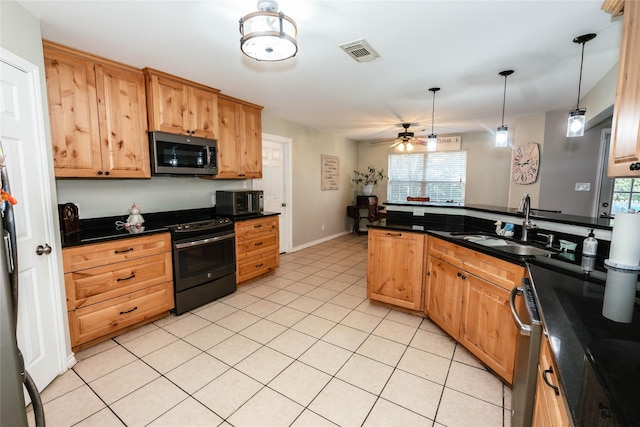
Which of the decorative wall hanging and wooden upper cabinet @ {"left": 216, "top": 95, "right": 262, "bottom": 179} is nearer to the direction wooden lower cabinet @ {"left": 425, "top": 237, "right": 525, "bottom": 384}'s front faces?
the wooden upper cabinet

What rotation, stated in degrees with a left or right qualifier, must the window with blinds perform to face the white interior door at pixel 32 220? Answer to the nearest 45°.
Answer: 0° — it already faces it

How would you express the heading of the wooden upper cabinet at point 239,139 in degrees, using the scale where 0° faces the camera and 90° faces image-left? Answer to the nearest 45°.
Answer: approximately 315°

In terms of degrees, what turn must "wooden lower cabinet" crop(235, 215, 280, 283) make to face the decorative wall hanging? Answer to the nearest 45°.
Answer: approximately 90° to its left

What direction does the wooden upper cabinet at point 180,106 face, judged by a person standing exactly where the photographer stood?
facing the viewer and to the right of the viewer

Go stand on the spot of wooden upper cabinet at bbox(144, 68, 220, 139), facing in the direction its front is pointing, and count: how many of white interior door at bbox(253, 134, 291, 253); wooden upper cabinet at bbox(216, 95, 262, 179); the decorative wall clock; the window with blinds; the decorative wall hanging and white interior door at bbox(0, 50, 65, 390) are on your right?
1

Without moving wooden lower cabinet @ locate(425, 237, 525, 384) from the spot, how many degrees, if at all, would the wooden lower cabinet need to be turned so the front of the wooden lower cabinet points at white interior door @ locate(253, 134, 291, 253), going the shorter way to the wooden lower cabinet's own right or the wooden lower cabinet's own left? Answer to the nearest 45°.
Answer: approximately 90° to the wooden lower cabinet's own right

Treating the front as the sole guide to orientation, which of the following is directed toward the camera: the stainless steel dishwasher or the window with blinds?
the window with blinds

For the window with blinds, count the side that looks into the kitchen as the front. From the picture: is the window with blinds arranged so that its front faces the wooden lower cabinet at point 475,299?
yes

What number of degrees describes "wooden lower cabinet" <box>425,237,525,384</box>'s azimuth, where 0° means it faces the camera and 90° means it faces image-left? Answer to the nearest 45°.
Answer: approximately 45°

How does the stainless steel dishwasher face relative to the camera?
to the viewer's left

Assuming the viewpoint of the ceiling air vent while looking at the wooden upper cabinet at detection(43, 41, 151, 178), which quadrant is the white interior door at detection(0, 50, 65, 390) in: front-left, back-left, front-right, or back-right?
front-left

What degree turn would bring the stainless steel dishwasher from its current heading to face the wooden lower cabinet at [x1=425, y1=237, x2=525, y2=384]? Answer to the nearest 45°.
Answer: approximately 90° to its right

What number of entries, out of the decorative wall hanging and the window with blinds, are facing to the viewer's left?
0

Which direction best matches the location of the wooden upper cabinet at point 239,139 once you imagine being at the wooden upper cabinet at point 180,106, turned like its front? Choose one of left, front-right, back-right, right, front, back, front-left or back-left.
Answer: left

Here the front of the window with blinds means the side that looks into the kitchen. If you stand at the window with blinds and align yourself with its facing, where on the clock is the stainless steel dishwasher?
The stainless steel dishwasher is roughly at 12 o'clock from the window with blinds.

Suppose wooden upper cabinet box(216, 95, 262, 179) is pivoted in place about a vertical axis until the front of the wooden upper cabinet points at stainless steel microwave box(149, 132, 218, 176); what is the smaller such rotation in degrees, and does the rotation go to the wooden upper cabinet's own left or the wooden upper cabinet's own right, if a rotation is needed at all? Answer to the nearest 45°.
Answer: approximately 90° to the wooden upper cabinet's own right

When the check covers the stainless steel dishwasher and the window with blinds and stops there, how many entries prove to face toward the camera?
1

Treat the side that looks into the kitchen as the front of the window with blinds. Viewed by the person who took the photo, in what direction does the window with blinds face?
facing the viewer
